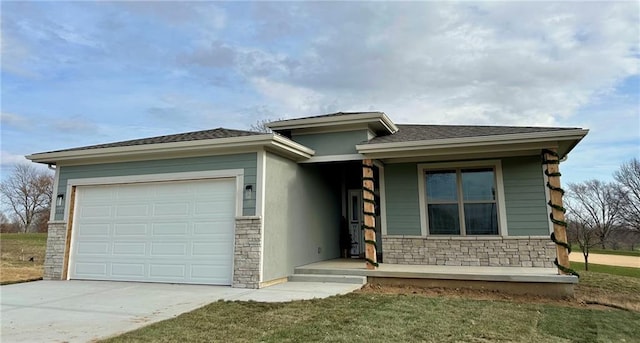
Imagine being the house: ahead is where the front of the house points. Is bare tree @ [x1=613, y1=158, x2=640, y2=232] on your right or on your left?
on your left

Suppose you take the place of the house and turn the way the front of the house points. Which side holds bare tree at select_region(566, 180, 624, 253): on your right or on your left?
on your left

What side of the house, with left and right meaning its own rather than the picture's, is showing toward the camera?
front

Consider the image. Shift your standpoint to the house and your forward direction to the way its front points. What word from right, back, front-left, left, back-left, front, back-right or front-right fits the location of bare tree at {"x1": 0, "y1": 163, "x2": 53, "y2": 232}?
back-right
